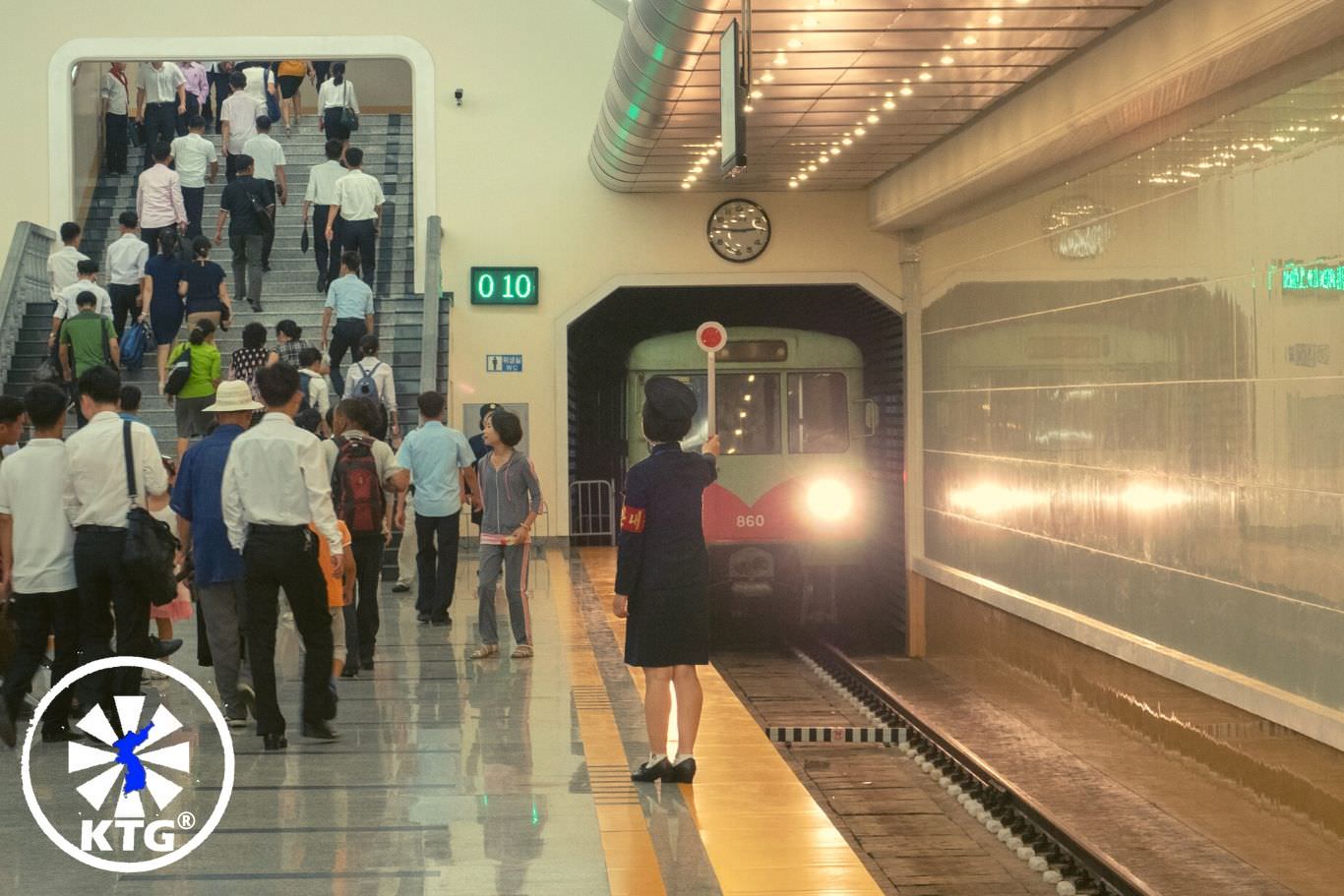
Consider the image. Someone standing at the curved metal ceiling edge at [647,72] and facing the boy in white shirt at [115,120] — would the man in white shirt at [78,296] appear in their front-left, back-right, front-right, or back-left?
front-left

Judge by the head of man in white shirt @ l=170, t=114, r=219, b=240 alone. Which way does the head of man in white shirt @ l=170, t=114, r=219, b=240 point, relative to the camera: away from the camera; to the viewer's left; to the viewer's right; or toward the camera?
away from the camera

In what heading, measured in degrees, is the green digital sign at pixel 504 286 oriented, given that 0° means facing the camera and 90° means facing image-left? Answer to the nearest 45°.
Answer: approximately 0°

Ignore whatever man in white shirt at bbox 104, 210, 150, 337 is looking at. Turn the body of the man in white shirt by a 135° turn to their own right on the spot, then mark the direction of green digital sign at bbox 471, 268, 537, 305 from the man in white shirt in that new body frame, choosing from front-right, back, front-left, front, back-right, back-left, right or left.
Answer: front-left

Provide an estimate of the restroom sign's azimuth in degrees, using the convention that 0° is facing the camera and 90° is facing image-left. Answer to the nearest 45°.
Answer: approximately 0°

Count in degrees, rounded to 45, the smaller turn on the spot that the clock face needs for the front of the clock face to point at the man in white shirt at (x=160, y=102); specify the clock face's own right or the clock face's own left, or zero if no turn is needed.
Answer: approximately 90° to the clock face's own right

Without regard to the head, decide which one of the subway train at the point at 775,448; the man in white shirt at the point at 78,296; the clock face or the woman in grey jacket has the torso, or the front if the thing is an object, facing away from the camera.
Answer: the man in white shirt

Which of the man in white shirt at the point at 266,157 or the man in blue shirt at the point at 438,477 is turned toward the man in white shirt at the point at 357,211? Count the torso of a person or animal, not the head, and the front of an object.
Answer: the man in blue shirt

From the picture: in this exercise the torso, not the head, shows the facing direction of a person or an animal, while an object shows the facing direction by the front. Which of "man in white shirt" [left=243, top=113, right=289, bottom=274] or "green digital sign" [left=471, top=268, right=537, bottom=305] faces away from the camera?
the man in white shirt

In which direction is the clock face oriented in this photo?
toward the camera

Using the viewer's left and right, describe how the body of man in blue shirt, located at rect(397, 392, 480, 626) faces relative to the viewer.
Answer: facing away from the viewer

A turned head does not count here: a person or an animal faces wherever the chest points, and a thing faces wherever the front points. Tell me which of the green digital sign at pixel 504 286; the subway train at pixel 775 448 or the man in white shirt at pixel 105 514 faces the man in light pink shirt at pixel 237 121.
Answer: the man in white shirt at pixel 105 514

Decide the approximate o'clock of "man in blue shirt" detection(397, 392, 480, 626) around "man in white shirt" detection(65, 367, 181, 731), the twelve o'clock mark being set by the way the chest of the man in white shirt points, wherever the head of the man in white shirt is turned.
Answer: The man in blue shirt is roughly at 1 o'clock from the man in white shirt.

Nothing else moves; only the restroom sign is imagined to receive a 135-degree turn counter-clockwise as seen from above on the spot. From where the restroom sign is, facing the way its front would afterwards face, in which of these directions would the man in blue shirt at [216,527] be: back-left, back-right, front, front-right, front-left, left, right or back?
back-right

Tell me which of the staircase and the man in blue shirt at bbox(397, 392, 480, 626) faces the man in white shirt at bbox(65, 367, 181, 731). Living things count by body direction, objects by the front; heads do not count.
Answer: the staircase

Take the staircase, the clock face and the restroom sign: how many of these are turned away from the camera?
0

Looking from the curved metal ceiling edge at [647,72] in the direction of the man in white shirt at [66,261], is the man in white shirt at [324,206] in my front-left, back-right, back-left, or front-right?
front-right
